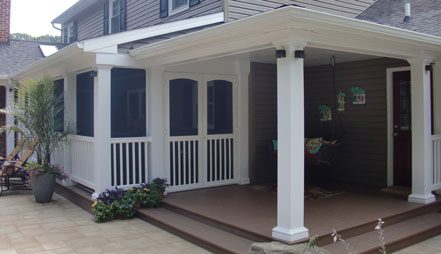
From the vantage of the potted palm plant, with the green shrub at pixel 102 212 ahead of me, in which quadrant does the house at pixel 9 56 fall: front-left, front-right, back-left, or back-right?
back-left

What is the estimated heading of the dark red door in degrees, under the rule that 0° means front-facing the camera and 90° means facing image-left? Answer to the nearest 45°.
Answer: approximately 45°

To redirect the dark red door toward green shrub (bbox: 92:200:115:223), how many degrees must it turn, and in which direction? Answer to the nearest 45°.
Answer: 0° — it already faces it
